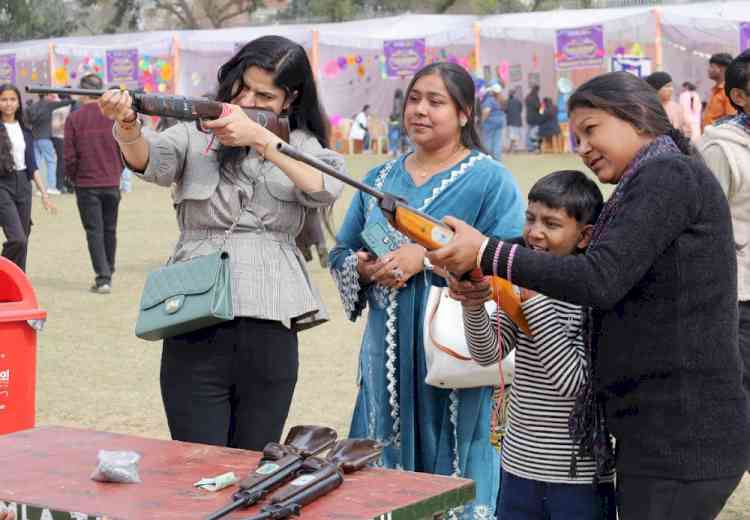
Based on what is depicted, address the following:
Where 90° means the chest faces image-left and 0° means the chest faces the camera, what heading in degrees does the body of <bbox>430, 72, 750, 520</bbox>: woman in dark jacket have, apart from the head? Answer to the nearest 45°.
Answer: approximately 90°

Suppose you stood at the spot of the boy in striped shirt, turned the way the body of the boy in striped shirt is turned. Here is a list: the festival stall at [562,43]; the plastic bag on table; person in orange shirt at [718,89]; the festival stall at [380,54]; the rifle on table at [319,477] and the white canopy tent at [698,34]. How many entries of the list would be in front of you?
2

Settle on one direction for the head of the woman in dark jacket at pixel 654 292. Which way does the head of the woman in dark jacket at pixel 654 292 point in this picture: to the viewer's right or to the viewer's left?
to the viewer's left

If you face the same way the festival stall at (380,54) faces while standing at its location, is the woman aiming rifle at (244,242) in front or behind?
in front

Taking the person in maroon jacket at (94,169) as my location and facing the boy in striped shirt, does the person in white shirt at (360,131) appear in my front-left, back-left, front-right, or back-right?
back-left

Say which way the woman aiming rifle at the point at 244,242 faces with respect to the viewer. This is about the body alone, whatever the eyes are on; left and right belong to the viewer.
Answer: facing the viewer and to the left of the viewer

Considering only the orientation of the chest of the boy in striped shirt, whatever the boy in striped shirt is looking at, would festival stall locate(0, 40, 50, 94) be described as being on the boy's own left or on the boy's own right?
on the boy's own right

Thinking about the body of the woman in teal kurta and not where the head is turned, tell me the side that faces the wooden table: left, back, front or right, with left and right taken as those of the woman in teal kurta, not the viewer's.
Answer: front
